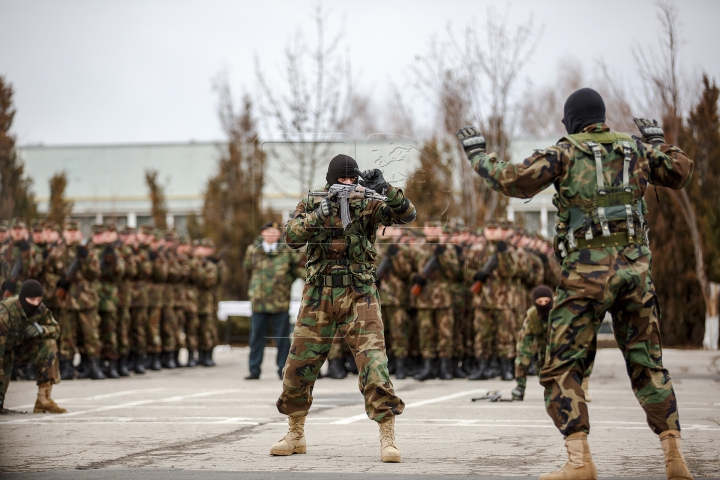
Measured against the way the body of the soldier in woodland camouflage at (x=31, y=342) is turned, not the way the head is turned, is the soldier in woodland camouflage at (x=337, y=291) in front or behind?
in front

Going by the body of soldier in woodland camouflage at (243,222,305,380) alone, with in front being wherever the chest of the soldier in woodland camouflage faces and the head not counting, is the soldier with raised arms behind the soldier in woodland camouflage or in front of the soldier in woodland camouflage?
in front

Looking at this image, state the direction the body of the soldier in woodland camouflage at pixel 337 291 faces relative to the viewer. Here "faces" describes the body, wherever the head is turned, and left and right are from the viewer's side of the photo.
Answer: facing the viewer

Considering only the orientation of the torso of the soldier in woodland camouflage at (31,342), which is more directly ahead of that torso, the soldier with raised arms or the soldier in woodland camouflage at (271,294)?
the soldier with raised arms

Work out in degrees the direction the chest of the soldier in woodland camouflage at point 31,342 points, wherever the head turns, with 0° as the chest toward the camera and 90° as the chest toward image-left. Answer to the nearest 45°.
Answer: approximately 315°

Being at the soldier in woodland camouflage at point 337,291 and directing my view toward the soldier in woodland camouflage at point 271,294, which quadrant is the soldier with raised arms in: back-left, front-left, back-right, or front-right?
back-right

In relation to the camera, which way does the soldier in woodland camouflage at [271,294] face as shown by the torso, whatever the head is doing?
toward the camera

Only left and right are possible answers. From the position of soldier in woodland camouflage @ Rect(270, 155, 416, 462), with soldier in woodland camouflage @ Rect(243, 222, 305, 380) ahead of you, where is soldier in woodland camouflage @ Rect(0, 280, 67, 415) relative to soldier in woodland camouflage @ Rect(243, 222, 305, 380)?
left

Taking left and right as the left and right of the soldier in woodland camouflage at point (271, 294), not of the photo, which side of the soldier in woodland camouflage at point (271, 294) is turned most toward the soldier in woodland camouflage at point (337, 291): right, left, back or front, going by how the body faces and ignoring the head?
front

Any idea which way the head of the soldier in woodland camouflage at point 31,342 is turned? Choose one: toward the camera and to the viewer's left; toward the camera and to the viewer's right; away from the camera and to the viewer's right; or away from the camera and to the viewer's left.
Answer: toward the camera and to the viewer's right

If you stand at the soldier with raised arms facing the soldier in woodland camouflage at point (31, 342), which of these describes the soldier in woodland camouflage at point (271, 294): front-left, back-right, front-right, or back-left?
front-right

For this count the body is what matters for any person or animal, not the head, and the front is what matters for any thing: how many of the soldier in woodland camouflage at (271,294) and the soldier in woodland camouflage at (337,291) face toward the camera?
2

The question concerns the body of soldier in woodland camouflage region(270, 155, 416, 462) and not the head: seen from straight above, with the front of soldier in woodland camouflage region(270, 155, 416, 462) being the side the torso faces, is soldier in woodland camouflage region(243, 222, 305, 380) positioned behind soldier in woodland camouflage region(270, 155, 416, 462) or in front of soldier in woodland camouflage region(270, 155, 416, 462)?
behind
